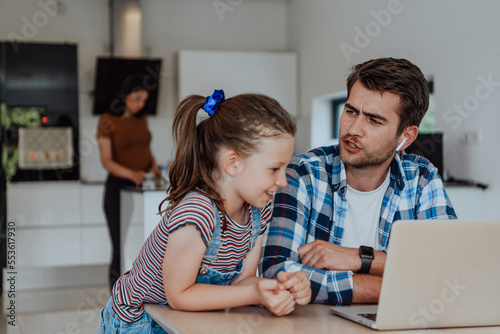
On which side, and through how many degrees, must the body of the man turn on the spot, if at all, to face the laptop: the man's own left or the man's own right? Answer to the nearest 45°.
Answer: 0° — they already face it

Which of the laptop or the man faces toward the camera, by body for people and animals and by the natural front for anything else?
the man

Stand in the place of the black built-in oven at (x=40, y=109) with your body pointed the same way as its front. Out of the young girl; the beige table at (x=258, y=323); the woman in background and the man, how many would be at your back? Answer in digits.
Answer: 0

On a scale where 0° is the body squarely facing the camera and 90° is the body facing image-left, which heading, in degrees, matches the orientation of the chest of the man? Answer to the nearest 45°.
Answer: approximately 0°

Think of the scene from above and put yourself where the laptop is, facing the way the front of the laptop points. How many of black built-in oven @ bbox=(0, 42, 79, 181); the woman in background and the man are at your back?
0

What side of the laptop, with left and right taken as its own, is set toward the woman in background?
front

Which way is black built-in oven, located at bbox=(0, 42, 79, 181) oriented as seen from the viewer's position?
toward the camera

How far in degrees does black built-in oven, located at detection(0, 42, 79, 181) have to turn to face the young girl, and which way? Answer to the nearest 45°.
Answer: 0° — it already faces them

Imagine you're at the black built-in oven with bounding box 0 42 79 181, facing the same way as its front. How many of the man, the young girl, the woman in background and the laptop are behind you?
0

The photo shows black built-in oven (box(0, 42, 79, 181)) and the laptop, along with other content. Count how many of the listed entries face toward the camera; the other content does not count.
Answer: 1

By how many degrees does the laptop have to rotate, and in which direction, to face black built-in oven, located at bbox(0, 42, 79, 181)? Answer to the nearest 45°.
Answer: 0° — it already faces it

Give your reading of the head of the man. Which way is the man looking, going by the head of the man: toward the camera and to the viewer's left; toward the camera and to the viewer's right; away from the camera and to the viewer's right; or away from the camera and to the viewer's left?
toward the camera and to the viewer's left

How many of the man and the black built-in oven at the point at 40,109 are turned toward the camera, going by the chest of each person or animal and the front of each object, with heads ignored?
2

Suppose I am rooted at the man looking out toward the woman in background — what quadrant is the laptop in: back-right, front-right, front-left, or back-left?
back-left

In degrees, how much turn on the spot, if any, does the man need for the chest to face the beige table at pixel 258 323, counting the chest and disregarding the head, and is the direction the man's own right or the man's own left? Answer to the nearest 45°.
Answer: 0° — they already face it

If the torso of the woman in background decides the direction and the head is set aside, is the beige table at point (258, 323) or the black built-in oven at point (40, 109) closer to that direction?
the beige table

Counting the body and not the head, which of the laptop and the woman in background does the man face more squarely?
the laptop
